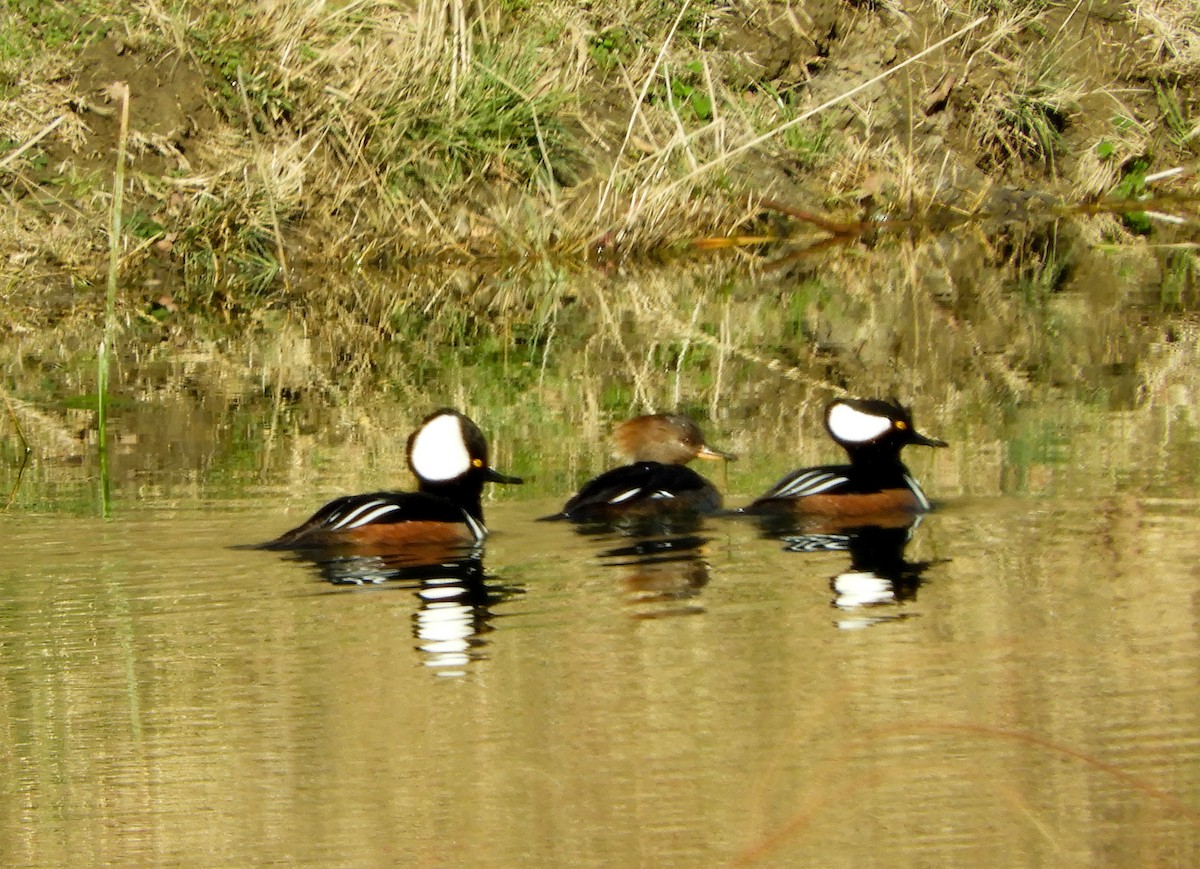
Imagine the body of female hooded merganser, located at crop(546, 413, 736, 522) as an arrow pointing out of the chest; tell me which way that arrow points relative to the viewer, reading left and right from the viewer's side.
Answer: facing to the right of the viewer

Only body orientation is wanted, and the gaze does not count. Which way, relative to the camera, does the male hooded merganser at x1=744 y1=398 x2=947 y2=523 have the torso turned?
to the viewer's right

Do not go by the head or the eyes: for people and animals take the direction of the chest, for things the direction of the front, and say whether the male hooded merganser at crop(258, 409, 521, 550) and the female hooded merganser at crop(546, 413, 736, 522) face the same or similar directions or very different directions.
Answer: same or similar directions

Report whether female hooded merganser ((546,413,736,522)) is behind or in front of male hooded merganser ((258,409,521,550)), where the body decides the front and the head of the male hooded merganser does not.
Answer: in front

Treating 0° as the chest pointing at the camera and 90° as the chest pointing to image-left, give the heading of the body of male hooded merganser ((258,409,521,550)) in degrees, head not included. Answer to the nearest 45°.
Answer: approximately 270°

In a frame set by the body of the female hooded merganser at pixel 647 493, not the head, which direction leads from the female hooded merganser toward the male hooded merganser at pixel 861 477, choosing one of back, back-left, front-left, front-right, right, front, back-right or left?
front

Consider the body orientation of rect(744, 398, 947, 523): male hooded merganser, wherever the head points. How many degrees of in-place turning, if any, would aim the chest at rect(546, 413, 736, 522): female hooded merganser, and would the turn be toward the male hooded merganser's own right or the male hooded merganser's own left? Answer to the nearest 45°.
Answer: approximately 180°

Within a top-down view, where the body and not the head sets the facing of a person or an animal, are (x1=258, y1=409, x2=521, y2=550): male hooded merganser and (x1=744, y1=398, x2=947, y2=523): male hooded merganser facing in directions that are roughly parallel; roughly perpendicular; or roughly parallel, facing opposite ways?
roughly parallel

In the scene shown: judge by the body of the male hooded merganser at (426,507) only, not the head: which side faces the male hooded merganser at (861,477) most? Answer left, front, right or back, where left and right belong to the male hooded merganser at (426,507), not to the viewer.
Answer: front

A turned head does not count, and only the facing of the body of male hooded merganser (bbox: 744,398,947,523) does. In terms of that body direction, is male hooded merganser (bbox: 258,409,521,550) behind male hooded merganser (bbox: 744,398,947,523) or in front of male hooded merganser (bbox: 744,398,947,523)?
behind

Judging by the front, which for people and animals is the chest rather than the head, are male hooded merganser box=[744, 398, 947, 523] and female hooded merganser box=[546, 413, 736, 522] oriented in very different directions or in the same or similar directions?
same or similar directions
